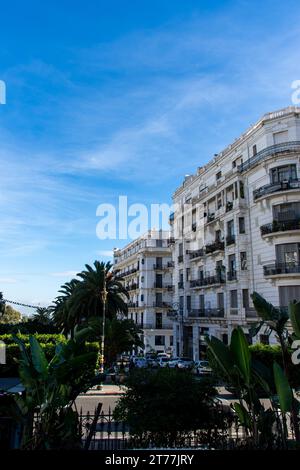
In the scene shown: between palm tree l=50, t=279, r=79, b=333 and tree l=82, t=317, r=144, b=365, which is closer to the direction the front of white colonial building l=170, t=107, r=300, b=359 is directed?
the tree

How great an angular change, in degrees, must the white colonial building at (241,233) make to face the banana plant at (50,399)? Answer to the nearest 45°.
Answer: approximately 45° to its left

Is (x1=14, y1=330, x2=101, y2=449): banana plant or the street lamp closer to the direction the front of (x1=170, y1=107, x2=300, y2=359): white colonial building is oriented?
the banana plant

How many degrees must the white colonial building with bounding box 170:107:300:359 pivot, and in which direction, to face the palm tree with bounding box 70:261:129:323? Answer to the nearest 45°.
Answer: approximately 45° to its right

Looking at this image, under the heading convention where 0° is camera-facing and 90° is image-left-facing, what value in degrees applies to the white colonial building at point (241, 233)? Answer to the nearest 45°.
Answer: approximately 45°
